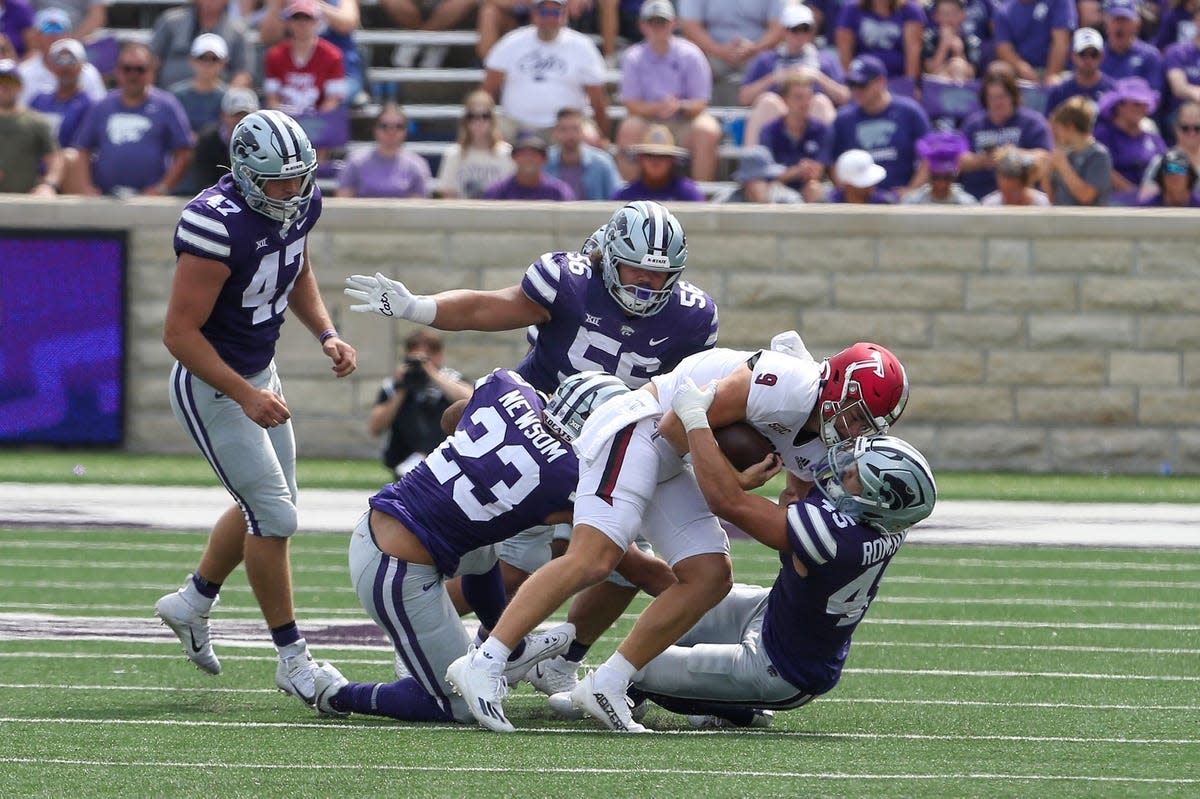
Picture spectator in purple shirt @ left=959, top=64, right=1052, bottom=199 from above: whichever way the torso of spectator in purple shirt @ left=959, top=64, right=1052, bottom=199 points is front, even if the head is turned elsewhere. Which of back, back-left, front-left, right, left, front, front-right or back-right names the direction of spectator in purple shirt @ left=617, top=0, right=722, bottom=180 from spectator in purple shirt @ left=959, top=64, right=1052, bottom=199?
right

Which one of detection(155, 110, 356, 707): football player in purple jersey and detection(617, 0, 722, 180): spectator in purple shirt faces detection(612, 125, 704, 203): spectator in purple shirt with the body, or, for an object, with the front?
detection(617, 0, 722, 180): spectator in purple shirt

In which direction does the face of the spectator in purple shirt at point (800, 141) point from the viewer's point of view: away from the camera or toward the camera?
toward the camera

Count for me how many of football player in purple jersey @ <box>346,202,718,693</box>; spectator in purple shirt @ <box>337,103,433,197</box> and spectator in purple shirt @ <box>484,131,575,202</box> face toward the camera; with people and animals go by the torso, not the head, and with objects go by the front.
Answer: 3

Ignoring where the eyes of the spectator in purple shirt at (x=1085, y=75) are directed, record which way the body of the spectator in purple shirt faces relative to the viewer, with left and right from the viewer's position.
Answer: facing the viewer

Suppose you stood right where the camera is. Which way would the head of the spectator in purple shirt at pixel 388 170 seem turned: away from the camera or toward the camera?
toward the camera

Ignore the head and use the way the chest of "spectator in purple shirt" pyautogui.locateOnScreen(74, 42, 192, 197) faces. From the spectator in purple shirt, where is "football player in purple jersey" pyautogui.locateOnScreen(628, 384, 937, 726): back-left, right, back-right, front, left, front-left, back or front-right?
front

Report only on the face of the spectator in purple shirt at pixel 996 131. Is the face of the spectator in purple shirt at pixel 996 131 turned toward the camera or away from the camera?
toward the camera

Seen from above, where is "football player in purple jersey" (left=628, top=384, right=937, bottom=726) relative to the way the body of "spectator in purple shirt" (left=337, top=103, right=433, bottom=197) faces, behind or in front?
in front

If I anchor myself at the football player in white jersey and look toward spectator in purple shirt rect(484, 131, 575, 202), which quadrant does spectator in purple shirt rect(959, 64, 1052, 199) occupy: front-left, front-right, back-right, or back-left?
front-right

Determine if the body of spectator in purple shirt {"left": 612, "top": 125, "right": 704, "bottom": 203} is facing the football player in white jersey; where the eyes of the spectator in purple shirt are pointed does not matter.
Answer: yes

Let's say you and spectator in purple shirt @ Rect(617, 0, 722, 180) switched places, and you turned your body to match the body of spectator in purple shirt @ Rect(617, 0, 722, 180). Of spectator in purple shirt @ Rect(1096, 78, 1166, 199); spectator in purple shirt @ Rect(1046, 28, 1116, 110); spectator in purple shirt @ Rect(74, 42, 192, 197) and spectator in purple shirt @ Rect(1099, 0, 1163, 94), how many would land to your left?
3

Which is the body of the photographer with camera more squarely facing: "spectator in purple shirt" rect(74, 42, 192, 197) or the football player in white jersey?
the football player in white jersey

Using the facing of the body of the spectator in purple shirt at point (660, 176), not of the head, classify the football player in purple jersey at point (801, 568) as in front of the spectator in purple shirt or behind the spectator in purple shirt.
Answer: in front

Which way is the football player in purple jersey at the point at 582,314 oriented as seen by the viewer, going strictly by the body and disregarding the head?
toward the camera

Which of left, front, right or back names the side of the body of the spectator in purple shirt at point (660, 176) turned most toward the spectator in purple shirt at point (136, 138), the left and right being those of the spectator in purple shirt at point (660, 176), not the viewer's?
right

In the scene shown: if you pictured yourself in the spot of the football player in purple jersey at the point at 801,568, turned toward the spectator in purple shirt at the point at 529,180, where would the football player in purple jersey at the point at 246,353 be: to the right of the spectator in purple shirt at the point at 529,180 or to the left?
left

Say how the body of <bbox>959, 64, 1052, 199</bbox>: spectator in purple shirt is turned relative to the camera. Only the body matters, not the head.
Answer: toward the camera

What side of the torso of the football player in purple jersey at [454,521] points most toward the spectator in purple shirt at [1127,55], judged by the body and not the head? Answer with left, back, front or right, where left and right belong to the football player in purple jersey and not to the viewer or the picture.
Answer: front
